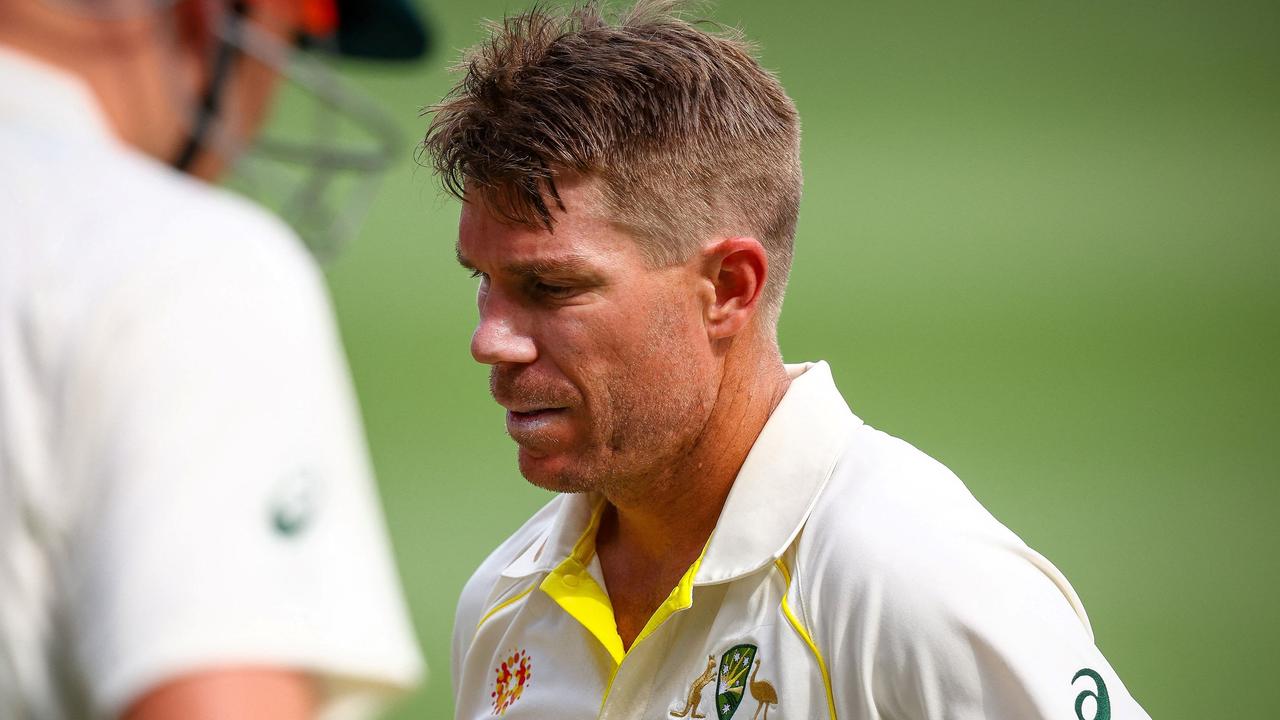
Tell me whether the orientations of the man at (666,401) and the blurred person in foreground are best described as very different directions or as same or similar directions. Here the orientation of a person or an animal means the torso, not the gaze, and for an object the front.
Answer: very different directions

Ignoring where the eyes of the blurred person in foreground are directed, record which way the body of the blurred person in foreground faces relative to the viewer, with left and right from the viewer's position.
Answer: facing away from the viewer and to the right of the viewer

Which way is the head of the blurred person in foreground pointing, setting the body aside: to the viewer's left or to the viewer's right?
to the viewer's right

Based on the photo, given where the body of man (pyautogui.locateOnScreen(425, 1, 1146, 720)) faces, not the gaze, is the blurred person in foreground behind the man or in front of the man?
in front

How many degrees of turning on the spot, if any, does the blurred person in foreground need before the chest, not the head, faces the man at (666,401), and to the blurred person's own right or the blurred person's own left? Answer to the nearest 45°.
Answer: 0° — they already face them

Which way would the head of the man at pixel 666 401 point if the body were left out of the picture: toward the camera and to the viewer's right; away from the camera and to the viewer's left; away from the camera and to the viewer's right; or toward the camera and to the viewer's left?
toward the camera and to the viewer's left

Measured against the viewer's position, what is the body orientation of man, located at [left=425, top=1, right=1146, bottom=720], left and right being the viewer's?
facing the viewer and to the left of the viewer
